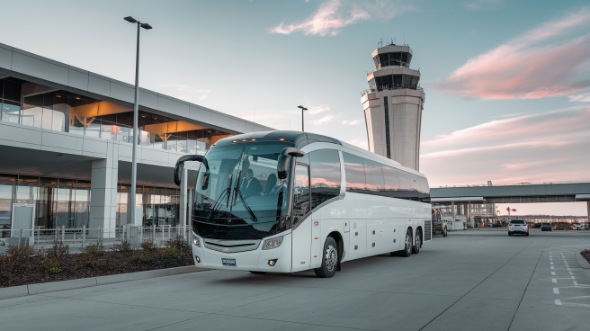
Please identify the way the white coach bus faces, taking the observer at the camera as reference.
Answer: facing the viewer and to the left of the viewer

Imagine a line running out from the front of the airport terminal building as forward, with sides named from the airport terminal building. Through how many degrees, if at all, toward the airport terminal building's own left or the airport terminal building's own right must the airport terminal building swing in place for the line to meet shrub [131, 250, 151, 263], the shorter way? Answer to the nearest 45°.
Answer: approximately 45° to the airport terminal building's own right

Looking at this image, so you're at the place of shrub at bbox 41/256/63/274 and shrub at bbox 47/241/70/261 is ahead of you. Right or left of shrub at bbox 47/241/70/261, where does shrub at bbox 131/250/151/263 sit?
right

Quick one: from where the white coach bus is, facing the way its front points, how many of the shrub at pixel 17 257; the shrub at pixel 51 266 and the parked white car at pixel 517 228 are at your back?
1

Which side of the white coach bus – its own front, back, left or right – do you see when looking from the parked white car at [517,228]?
back

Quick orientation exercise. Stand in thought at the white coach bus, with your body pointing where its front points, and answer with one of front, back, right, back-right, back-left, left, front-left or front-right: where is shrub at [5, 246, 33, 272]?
front-right

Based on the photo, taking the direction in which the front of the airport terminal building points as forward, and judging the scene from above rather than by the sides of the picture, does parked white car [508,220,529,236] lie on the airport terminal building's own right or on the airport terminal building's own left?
on the airport terminal building's own left

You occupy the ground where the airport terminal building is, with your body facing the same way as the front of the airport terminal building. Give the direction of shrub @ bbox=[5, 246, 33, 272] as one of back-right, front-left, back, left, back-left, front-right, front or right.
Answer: front-right

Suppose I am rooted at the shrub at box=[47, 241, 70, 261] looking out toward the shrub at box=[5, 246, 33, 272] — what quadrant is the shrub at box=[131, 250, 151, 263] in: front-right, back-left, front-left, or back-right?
back-left

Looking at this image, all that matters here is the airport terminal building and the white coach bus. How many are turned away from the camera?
0

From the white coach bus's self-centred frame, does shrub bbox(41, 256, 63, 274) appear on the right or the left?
on its right

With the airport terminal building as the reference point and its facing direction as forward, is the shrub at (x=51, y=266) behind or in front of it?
in front
